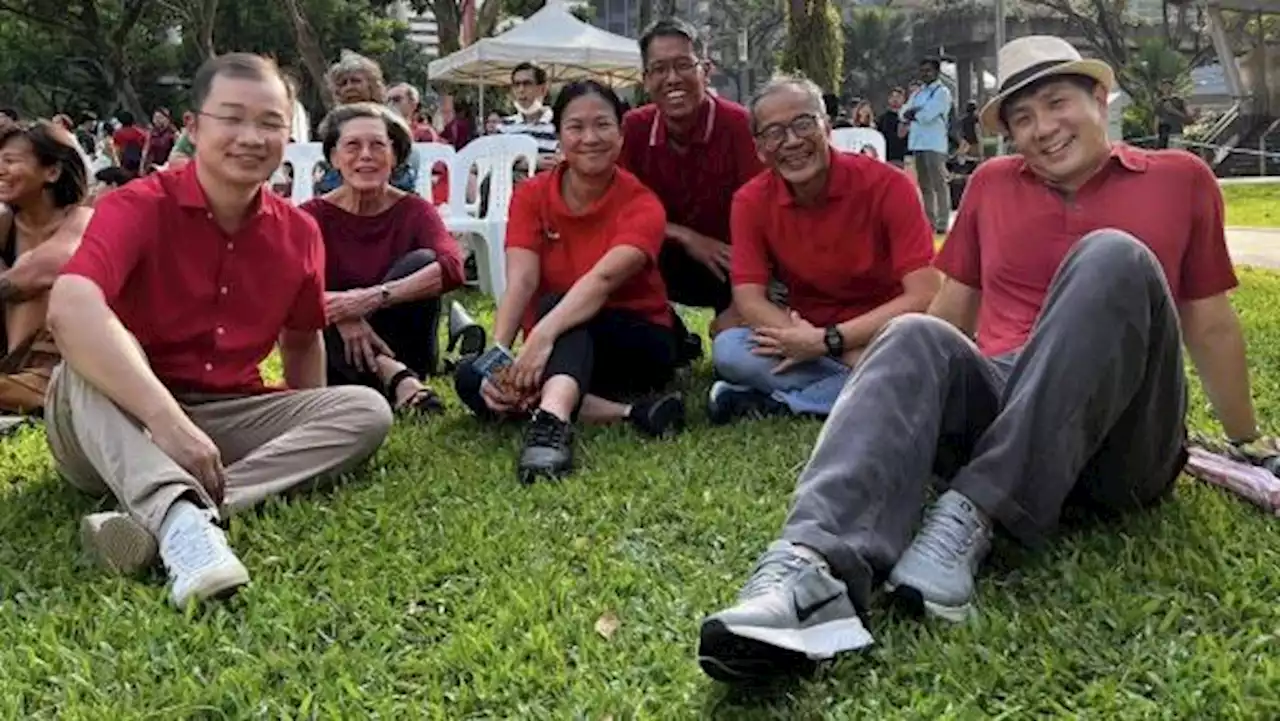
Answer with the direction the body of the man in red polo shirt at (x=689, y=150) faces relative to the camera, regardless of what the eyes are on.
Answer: toward the camera

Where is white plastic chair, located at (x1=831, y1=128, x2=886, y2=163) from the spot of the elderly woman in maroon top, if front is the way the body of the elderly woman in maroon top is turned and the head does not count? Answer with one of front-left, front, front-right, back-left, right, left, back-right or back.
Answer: back-left

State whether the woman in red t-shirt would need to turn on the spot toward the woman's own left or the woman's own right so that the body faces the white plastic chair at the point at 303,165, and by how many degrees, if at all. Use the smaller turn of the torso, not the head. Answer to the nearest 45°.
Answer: approximately 135° to the woman's own right

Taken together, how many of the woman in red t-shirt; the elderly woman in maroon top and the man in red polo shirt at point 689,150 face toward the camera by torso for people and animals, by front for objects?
3

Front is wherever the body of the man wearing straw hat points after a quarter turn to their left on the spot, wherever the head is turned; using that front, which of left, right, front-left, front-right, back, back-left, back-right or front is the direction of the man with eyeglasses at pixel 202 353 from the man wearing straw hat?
back-right

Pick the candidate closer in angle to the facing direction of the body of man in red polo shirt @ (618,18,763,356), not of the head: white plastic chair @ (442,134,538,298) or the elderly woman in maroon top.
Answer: the elderly woman in maroon top

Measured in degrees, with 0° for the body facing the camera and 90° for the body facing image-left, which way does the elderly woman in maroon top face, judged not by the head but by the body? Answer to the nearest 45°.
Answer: approximately 0°

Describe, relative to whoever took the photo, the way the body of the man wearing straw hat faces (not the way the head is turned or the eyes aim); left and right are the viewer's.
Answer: facing the viewer and to the left of the viewer

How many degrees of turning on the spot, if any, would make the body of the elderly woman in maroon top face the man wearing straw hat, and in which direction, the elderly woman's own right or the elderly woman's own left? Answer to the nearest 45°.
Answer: approximately 45° to the elderly woman's own left

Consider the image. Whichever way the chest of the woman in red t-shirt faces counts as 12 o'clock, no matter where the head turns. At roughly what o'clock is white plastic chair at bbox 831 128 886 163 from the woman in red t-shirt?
The white plastic chair is roughly at 7 o'clock from the woman in red t-shirt.

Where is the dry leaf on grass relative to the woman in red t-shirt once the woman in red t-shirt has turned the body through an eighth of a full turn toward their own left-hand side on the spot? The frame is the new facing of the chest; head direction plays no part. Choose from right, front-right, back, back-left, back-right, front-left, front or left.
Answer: front-right

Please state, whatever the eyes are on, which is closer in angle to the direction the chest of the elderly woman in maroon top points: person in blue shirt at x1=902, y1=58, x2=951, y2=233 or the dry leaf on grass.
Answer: the dry leaf on grass
